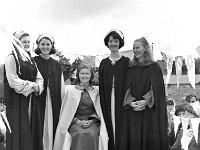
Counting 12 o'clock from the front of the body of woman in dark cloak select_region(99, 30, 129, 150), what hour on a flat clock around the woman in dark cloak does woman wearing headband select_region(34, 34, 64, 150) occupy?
The woman wearing headband is roughly at 3 o'clock from the woman in dark cloak.

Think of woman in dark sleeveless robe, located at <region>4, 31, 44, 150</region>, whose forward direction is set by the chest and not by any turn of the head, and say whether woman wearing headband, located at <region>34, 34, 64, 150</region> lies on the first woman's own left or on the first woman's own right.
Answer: on the first woman's own left

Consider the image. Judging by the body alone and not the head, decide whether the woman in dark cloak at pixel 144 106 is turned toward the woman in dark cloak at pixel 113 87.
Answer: no

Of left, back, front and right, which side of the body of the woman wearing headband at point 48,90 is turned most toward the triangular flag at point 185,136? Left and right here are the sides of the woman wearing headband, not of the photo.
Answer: left

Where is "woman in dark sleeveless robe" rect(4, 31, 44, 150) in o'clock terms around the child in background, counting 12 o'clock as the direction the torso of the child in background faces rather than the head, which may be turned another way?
The woman in dark sleeveless robe is roughly at 2 o'clock from the child in background.

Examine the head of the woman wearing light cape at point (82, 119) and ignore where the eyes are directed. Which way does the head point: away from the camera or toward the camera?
toward the camera

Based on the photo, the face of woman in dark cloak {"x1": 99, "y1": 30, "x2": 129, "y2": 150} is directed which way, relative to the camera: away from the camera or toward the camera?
toward the camera

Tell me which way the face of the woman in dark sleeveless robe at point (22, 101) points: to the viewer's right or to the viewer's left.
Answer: to the viewer's right

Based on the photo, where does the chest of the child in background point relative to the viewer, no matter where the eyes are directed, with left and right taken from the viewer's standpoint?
facing the viewer

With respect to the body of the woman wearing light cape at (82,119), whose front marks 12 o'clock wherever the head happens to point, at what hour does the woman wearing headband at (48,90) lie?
the woman wearing headband at (48,90) is roughly at 3 o'clock from the woman wearing light cape at (82,119).

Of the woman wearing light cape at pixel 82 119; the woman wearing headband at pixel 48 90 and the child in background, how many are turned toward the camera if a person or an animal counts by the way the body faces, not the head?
3

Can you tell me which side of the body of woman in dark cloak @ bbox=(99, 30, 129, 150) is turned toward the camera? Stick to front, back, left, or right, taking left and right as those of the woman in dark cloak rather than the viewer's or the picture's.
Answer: front

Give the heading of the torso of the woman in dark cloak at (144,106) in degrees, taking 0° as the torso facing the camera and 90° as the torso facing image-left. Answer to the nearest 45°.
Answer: approximately 45°
